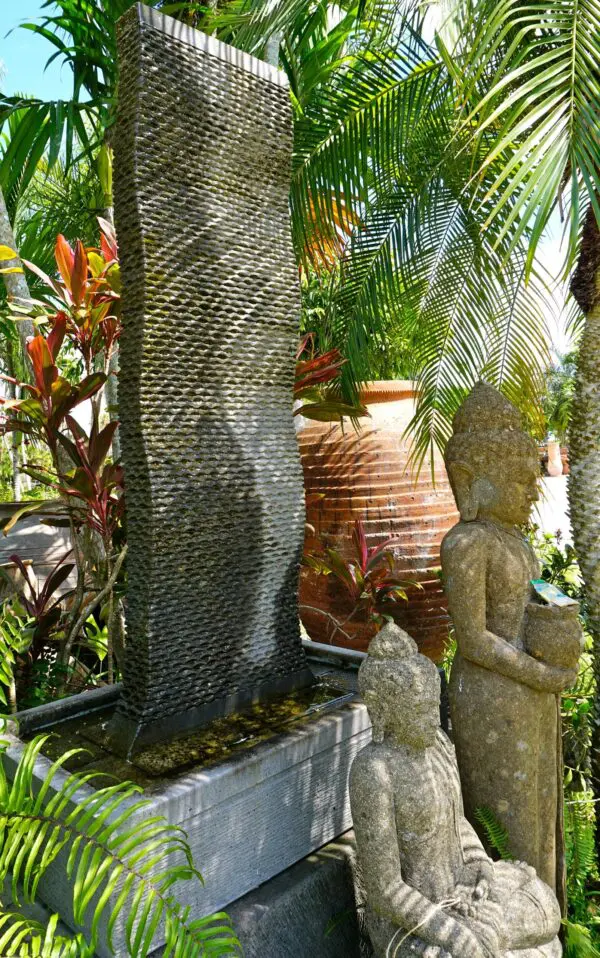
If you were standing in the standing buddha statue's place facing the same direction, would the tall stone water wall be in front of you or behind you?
behind

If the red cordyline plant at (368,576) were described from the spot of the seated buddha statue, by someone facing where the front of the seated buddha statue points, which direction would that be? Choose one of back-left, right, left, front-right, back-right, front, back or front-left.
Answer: back-left

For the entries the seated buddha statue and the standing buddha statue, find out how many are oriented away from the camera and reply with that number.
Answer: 0
